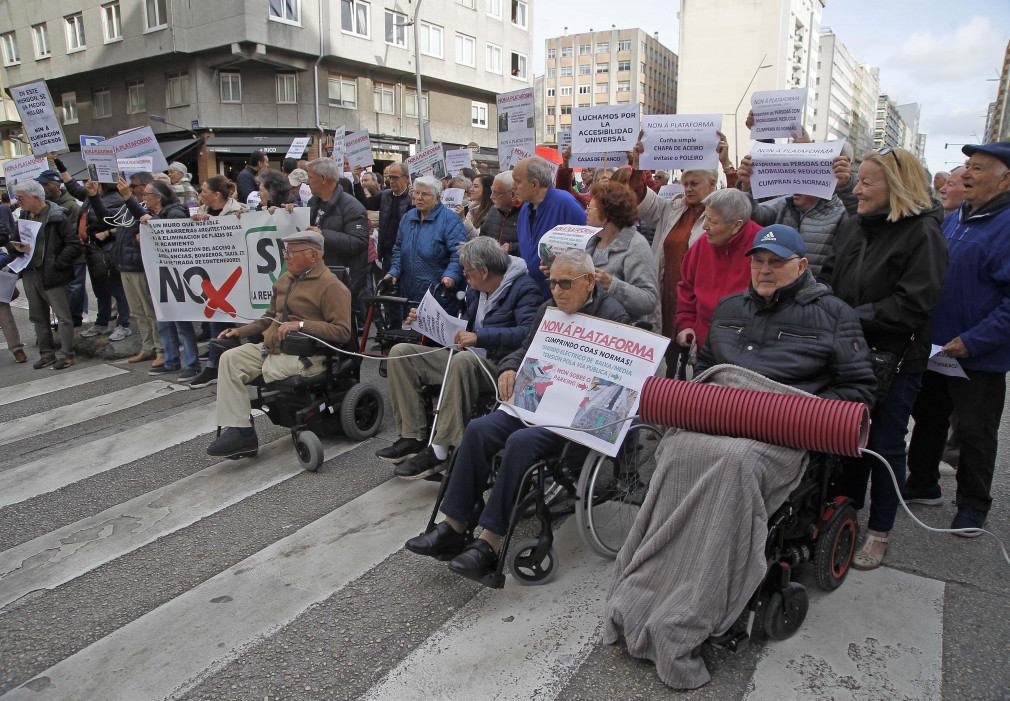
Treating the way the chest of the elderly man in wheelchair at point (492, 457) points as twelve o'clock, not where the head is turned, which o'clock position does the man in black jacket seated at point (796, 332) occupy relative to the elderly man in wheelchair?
The man in black jacket seated is roughly at 8 o'clock from the elderly man in wheelchair.

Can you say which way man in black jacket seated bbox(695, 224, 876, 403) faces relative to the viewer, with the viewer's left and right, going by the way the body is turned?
facing the viewer and to the left of the viewer

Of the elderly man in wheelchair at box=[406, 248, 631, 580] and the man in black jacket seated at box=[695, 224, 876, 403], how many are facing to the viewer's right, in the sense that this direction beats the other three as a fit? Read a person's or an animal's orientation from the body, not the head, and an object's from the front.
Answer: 0

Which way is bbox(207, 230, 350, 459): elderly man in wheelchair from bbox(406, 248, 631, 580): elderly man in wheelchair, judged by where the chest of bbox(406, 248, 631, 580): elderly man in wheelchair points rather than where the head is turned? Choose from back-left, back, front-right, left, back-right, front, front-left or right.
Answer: right

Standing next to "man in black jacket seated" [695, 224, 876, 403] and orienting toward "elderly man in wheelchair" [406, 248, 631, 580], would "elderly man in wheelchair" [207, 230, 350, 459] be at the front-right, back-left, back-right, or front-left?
front-right

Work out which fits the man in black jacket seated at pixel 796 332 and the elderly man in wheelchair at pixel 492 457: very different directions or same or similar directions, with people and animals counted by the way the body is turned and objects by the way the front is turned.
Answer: same or similar directions
